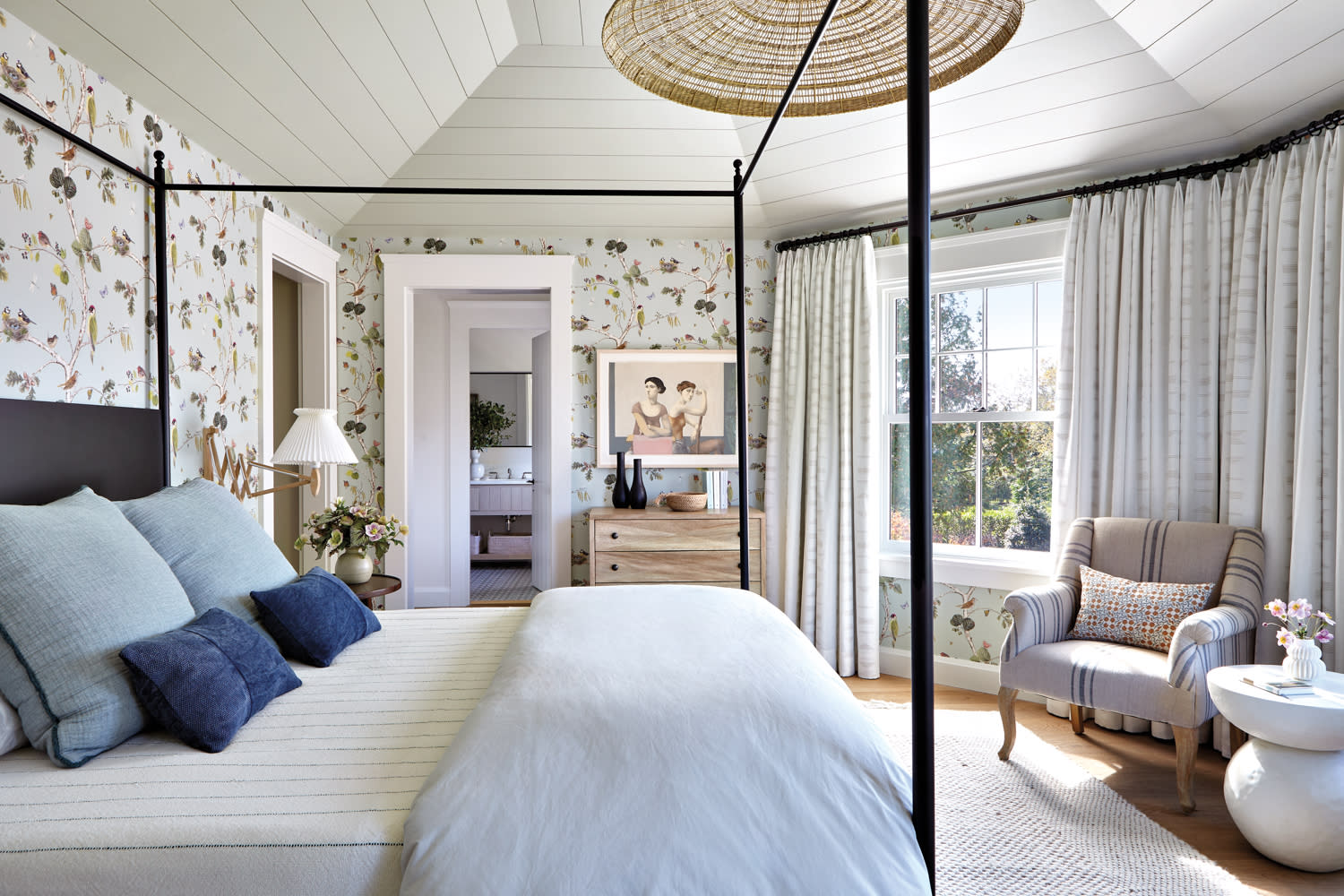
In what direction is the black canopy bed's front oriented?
to the viewer's right

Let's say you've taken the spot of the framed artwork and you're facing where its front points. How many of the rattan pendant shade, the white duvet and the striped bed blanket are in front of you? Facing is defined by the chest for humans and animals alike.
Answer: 3

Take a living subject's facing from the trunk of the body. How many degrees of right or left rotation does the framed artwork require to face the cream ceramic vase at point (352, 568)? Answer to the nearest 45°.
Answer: approximately 45° to its right

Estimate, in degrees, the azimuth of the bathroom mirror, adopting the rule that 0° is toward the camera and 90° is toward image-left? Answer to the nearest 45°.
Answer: approximately 0°

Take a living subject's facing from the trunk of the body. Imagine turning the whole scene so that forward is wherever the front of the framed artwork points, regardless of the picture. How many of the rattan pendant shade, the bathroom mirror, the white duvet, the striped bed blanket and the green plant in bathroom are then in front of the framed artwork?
3

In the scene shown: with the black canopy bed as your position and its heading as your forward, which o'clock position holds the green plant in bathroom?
The green plant in bathroom is roughly at 9 o'clock from the black canopy bed.

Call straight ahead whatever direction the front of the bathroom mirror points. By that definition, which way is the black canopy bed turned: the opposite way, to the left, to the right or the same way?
to the left
